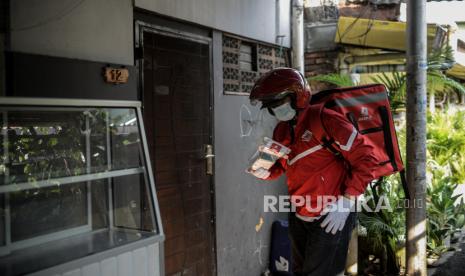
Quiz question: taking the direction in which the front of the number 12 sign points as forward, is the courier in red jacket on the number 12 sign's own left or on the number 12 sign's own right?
on the number 12 sign's own left

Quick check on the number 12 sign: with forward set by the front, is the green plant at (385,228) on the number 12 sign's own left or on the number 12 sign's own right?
on the number 12 sign's own left

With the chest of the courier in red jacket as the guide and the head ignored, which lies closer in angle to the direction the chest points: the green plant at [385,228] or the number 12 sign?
the number 12 sign

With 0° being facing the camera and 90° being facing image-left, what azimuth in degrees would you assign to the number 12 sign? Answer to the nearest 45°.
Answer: approximately 0°

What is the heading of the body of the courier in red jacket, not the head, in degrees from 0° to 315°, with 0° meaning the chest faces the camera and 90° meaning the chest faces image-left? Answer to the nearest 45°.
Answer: approximately 45°

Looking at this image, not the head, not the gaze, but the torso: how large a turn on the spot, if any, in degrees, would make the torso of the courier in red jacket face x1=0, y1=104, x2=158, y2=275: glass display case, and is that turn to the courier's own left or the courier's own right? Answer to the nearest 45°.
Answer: approximately 45° to the courier's own right

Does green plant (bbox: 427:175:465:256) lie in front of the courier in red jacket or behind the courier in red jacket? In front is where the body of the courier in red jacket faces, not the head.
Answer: behind

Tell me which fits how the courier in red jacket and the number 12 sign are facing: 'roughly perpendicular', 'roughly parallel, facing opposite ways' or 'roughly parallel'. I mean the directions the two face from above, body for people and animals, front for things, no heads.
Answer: roughly perpendicular
